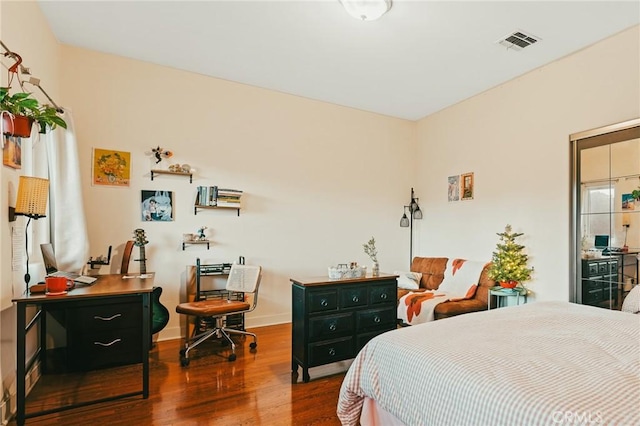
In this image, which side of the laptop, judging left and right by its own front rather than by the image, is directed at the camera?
right

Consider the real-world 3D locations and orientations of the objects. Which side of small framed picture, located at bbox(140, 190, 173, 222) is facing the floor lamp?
left

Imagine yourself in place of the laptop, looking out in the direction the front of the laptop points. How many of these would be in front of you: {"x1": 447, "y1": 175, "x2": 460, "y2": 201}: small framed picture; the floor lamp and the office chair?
3

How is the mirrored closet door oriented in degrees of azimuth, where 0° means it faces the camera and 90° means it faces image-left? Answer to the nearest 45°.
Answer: approximately 45°

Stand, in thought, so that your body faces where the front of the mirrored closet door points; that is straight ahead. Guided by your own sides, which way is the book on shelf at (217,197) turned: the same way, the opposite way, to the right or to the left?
to the left

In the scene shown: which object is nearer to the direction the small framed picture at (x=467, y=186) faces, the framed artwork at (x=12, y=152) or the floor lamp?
the framed artwork

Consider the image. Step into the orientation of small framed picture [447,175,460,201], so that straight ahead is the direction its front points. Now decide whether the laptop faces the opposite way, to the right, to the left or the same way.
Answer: the opposite way

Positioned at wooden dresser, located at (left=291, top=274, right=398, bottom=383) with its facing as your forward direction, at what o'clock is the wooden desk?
The wooden desk is roughly at 4 o'clock from the wooden dresser.

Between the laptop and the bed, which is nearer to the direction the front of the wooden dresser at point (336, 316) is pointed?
the bed

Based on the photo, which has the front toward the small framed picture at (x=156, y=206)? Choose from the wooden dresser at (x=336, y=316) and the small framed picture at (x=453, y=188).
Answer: the small framed picture at (x=453, y=188)

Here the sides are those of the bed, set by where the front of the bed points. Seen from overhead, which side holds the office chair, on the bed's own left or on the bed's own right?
on the bed's own right

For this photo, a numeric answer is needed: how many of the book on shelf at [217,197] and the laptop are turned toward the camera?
1

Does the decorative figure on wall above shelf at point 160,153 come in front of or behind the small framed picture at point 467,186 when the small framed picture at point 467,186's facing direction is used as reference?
in front

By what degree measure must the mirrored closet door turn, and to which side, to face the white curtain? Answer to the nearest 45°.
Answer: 0° — it already faces it

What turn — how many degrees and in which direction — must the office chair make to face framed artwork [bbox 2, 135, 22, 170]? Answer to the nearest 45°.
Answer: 0° — it already faces it
